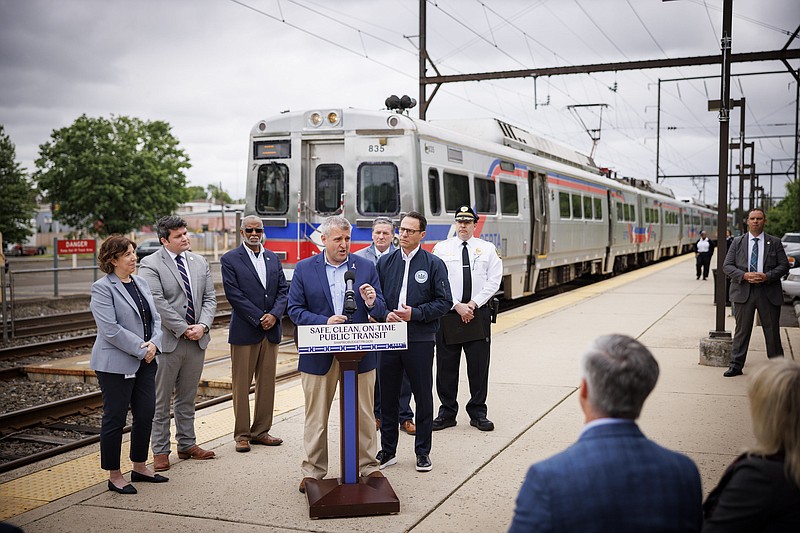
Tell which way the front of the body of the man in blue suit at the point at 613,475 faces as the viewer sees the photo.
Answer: away from the camera

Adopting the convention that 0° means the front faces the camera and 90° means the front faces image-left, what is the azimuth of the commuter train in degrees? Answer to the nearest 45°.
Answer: approximately 45°

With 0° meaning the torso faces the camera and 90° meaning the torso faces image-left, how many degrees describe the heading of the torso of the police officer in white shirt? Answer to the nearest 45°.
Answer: approximately 0°
